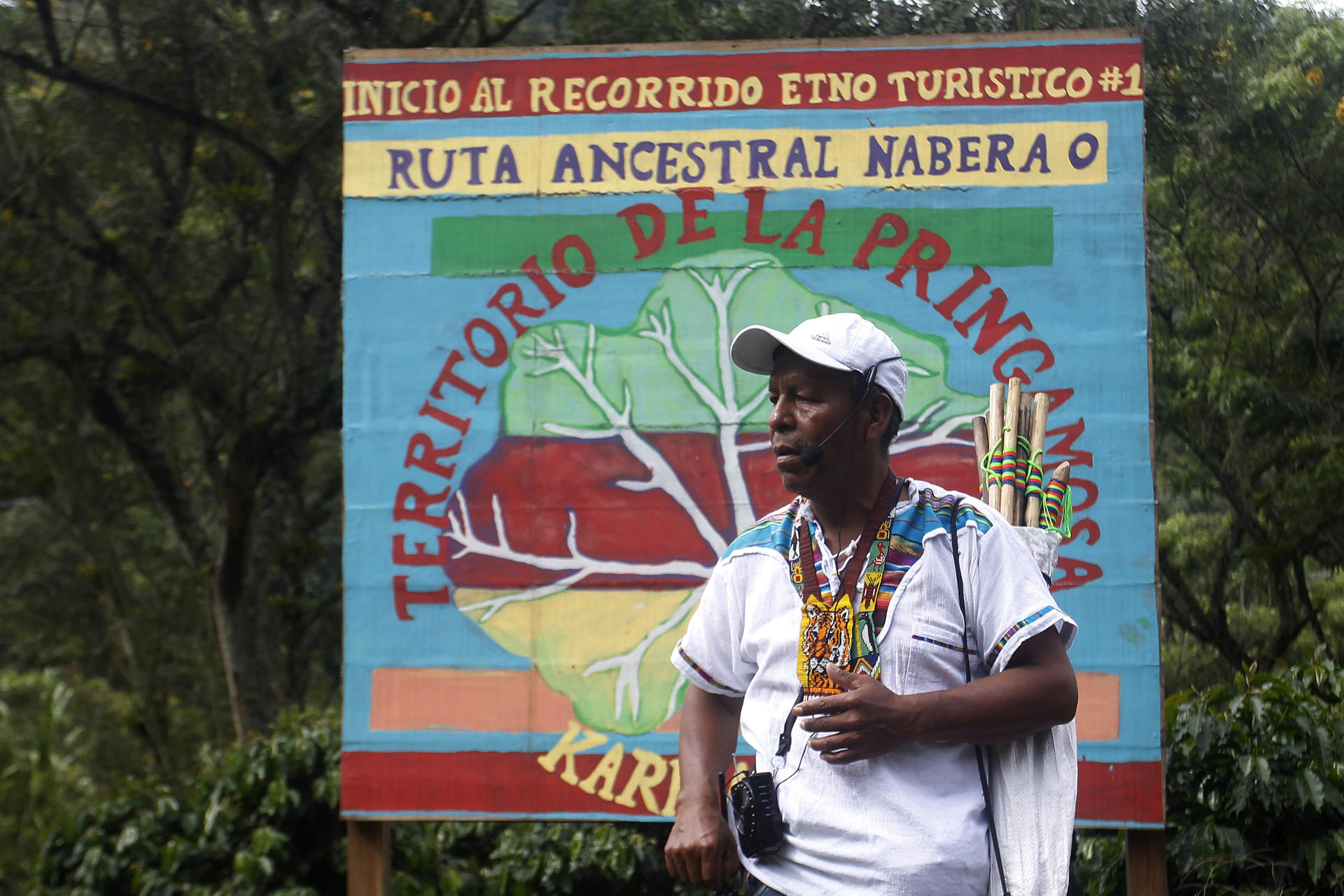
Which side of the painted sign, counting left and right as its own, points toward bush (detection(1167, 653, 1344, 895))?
left

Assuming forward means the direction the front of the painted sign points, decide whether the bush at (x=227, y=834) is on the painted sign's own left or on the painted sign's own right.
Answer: on the painted sign's own right

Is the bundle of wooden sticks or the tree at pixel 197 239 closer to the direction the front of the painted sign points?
the bundle of wooden sticks

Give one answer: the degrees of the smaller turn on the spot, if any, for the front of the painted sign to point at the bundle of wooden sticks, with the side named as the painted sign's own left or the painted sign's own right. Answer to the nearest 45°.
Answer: approximately 45° to the painted sign's own left

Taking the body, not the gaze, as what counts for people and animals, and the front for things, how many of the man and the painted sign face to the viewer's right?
0

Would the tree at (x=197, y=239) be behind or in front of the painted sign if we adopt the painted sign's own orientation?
behind

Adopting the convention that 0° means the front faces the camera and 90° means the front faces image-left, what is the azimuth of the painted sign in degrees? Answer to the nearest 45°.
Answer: approximately 0°

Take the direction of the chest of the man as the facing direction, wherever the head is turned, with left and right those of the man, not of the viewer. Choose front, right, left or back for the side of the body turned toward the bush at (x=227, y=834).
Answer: right

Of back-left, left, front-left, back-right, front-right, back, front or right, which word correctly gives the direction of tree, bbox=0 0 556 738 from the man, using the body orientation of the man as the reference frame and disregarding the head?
right

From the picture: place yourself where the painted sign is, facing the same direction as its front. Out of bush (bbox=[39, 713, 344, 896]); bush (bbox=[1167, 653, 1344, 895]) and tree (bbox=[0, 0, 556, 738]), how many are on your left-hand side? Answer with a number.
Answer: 1

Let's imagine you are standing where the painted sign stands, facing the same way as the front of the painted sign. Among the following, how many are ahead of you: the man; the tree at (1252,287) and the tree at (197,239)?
1

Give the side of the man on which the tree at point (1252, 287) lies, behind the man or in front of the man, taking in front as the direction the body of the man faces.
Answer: behind

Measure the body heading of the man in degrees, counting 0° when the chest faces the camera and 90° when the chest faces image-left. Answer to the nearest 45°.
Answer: approximately 45°
